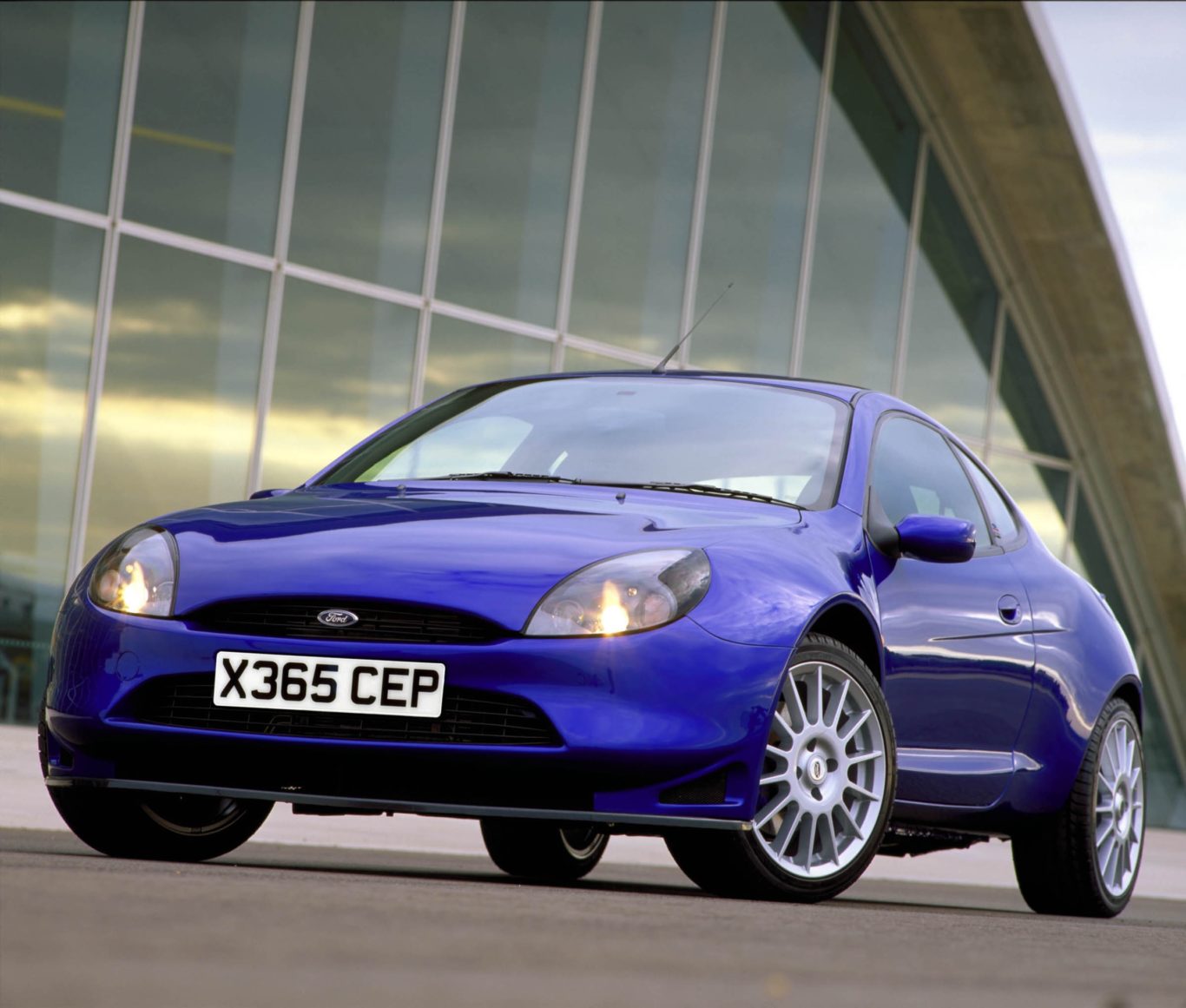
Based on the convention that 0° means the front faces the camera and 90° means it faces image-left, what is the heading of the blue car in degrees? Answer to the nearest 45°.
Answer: approximately 45°

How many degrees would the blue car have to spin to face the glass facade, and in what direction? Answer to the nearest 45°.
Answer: approximately 135° to its right
